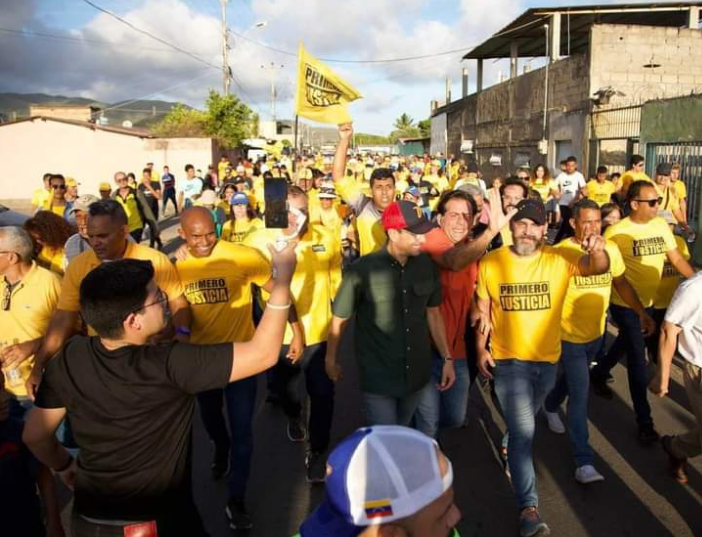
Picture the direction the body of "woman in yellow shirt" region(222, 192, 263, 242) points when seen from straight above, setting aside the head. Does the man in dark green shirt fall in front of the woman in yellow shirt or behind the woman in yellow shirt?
in front

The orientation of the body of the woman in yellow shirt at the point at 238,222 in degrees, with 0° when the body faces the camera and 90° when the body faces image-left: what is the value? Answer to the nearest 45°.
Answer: approximately 0°

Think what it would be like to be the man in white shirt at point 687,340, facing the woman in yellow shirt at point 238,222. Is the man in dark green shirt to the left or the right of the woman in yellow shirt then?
left

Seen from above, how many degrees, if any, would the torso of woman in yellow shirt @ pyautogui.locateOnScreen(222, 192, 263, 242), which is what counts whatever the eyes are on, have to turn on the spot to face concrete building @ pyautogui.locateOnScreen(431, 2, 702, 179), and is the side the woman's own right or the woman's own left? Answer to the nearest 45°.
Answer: approximately 135° to the woman's own left

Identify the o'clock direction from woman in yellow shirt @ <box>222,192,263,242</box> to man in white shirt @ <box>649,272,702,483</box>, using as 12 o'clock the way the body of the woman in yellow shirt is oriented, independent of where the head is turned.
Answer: The man in white shirt is roughly at 11 o'clock from the woman in yellow shirt.

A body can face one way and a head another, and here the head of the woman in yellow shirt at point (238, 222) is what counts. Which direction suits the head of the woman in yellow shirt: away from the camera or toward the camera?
toward the camera
